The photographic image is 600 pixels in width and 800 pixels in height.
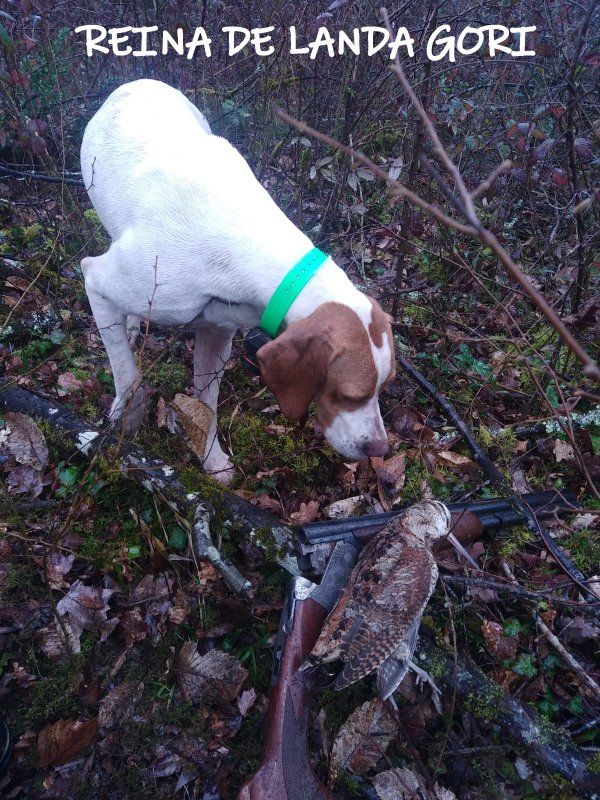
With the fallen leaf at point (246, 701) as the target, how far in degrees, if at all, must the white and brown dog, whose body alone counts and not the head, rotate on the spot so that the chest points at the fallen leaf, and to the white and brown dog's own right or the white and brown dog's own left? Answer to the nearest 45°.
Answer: approximately 45° to the white and brown dog's own right

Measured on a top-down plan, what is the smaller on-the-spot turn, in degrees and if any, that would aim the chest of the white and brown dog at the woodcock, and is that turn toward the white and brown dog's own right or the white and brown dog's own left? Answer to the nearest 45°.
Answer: approximately 45° to the white and brown dog's own right

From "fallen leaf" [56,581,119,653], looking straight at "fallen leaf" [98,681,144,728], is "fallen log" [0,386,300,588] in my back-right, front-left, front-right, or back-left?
back-left

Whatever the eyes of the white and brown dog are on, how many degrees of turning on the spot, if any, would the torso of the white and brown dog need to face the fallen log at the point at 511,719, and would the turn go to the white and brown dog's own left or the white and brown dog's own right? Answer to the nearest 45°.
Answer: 0° — it already faces it

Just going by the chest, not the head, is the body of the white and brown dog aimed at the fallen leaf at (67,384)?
no

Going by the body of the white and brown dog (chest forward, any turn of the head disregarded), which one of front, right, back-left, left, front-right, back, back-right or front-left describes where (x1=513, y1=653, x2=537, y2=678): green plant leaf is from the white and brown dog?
front

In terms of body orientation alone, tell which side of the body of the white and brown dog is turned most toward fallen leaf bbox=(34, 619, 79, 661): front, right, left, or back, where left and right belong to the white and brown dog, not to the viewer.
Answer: right

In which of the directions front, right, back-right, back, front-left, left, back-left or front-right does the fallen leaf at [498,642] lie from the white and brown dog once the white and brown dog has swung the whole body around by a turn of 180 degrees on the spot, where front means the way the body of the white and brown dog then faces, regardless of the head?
back

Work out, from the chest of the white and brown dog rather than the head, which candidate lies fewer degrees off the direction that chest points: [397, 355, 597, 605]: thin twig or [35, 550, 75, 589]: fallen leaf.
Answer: the thin twig

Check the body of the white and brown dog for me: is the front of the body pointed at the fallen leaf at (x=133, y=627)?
no

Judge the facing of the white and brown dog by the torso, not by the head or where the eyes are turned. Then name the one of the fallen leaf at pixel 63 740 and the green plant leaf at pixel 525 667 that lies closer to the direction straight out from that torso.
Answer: the green plant leaf

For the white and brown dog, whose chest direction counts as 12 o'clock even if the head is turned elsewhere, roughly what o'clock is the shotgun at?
The shotgun is roughly at 1 o'clock from the white and brown dog.

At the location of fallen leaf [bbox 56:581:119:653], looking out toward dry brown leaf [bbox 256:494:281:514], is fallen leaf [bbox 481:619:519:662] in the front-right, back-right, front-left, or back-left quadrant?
front-right
